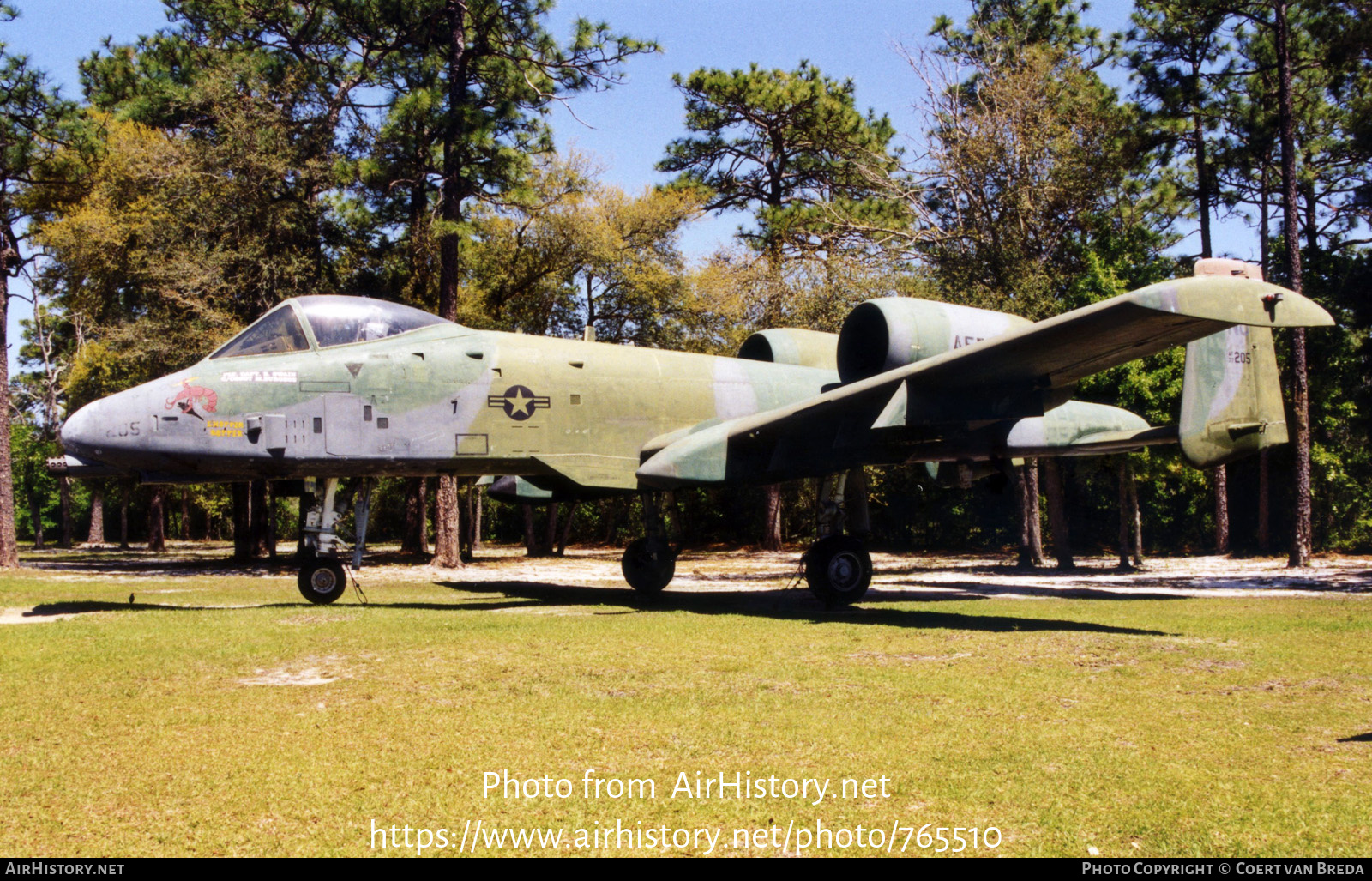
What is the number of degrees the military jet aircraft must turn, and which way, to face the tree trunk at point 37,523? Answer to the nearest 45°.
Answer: approximately 90° to its right

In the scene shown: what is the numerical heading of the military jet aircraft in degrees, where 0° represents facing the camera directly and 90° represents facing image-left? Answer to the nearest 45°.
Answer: approximately 45°
